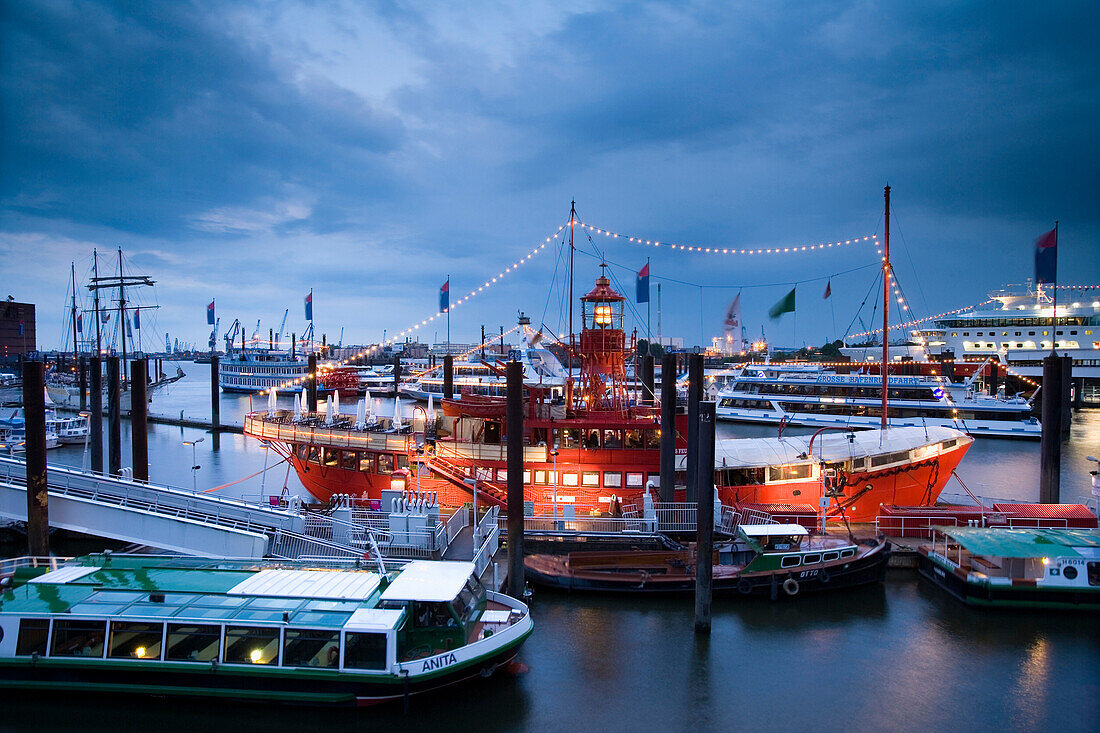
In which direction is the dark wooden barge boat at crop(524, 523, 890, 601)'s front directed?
to the viewer's right

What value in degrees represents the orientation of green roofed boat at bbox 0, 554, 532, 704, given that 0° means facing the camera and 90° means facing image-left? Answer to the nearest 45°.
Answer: approximately 270°

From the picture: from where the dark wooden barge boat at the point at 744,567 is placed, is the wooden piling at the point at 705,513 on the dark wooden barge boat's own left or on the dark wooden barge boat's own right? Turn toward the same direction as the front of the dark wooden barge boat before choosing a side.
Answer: on the dark wooden barge boat's own right

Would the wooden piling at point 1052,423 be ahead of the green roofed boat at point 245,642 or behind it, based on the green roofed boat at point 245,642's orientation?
ahead

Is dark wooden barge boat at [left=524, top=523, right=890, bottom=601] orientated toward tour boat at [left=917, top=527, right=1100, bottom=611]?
yes

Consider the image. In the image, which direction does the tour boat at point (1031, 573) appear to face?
to the viewer's right

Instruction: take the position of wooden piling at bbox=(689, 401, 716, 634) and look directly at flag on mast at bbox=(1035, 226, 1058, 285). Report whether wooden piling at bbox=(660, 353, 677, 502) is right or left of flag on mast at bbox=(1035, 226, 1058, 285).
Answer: left

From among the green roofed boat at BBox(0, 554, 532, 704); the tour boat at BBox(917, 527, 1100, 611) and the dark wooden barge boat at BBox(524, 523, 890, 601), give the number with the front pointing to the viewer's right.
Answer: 3

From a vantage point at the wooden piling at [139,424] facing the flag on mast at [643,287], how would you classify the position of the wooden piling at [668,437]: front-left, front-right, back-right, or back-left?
front-right

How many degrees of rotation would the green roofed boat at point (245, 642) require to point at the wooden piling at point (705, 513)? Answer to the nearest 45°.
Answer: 0° — it already faces it

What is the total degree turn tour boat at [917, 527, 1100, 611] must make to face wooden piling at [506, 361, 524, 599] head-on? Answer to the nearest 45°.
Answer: approximately 135° to its right
